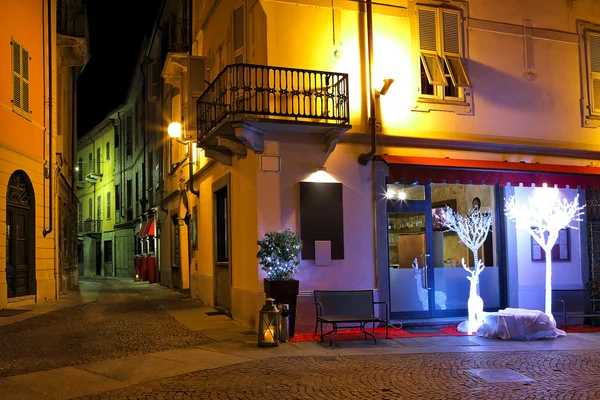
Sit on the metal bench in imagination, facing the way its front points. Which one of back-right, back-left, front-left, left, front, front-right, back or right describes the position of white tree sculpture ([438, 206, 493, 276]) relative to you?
left

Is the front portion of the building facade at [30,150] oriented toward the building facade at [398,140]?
yes

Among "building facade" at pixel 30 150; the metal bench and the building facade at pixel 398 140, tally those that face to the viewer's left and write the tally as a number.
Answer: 0

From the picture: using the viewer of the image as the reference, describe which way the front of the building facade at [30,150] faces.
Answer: facing the viewer and to the right of the viewer

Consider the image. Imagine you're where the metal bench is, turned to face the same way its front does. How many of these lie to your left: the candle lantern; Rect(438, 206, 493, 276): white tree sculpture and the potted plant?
1

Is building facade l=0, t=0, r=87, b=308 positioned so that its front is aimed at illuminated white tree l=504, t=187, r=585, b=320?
yes

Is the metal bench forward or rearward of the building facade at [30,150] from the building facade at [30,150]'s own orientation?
forward

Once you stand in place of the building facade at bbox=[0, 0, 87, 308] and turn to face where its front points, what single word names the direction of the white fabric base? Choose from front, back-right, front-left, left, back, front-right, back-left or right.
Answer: front

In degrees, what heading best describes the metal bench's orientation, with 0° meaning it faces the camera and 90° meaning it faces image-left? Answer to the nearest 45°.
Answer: approximately 315°

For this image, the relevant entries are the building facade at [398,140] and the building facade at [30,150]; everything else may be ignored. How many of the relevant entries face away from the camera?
0

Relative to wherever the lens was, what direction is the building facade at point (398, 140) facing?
facing the viewer

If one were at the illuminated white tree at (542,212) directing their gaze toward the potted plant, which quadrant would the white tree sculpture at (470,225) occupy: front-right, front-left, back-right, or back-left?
front-right

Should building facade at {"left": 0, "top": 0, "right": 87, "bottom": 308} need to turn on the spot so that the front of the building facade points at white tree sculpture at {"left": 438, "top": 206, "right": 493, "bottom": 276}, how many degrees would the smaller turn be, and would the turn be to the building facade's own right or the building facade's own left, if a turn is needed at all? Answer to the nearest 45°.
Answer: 0° — it already faces it
